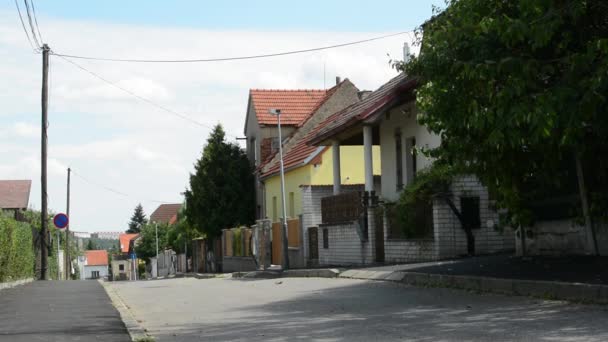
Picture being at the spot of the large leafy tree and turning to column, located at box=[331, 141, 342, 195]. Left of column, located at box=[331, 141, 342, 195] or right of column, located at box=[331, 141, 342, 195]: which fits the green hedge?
left

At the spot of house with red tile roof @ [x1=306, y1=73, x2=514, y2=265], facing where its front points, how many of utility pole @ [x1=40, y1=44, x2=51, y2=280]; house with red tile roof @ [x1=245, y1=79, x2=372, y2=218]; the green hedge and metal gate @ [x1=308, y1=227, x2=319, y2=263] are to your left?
0

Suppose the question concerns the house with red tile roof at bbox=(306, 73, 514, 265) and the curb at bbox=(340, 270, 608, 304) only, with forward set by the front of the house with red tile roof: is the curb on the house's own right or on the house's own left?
on the house's own left

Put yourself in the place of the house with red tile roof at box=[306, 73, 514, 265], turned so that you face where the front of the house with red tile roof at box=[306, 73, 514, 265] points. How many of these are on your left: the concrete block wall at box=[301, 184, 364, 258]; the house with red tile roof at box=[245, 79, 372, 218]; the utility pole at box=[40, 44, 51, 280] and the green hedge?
0

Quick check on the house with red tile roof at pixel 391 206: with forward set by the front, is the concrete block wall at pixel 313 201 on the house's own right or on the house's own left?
on the house's own right

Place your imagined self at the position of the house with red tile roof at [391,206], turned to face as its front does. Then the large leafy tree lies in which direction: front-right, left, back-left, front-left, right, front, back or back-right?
front-left

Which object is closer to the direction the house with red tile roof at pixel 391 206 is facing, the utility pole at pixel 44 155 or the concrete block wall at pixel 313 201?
the utility pole

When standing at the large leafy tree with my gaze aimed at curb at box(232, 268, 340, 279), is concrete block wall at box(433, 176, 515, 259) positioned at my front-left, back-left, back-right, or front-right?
front-right

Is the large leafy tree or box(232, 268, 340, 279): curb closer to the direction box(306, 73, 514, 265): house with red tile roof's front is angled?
the curb

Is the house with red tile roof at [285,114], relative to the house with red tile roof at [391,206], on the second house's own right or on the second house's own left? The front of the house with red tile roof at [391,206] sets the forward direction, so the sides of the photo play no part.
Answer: on the second house's own right

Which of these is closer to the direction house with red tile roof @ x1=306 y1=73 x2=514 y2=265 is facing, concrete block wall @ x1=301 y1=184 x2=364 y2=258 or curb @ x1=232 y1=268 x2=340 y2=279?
the curb

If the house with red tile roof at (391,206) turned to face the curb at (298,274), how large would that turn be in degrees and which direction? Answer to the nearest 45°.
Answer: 0° — it already faces it

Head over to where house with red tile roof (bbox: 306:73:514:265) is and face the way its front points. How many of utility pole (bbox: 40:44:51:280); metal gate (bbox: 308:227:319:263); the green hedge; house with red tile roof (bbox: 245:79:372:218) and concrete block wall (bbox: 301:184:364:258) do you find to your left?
0

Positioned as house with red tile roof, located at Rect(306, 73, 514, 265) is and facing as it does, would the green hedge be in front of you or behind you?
in front

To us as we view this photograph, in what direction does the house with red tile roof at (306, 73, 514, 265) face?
facing the viewer and to the left of the viewer
